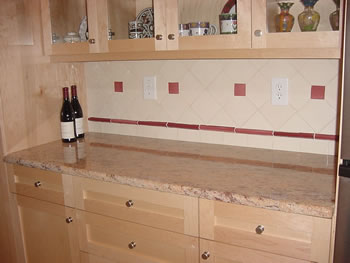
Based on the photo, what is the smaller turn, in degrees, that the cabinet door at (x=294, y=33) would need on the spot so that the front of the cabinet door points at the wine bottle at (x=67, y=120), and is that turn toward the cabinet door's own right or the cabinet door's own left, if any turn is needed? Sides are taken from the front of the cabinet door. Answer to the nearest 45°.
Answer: approximately 90° to the cabinet door's own right

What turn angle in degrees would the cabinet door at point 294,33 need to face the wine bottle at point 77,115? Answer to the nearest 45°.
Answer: approximately 90° to its right

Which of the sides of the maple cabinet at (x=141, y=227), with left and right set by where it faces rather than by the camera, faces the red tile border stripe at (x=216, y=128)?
back

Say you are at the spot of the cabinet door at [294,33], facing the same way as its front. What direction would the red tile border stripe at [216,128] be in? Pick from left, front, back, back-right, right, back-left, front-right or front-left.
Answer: back-right

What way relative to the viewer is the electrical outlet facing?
toward the camera

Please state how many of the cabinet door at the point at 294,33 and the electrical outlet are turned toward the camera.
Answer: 2

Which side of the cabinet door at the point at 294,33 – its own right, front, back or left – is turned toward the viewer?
front

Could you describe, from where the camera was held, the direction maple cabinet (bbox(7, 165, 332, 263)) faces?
facing the viewer and to the left of the viewer
